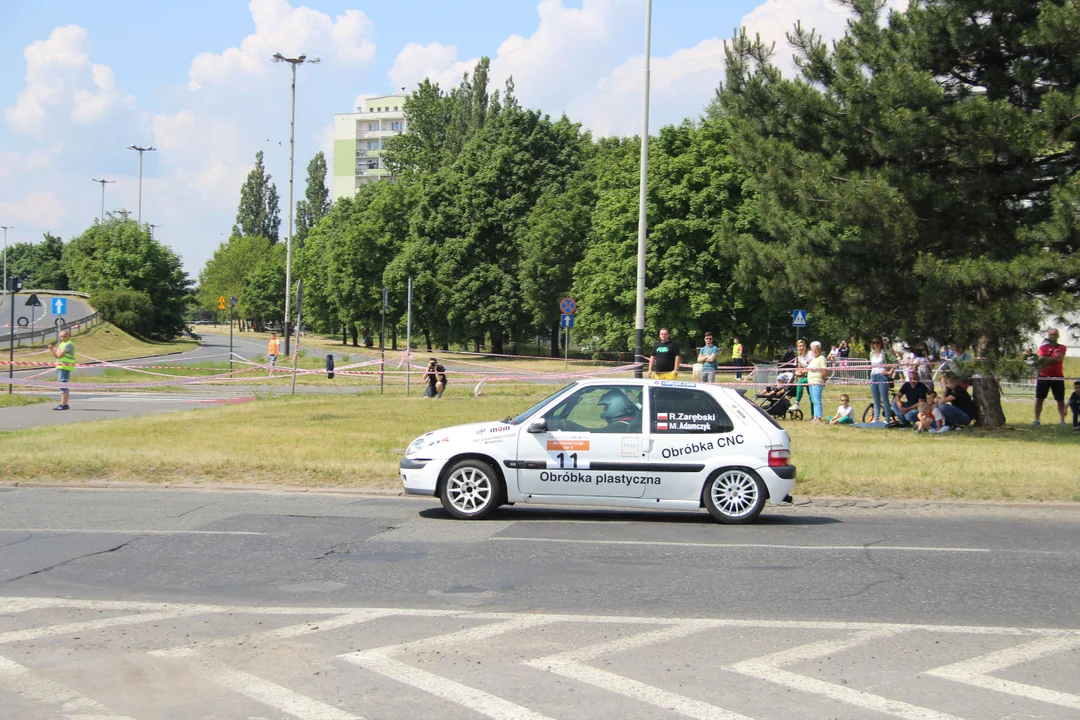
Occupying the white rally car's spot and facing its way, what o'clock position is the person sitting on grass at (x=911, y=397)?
The person sitting on grass is roughly at 4 o'clock from the white rally car.

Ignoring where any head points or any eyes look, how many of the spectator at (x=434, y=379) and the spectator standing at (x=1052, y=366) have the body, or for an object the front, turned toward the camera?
2

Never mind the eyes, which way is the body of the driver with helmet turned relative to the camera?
to the viewer's left

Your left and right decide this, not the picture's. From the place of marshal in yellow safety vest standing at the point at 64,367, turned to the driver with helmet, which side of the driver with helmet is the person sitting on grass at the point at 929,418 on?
left

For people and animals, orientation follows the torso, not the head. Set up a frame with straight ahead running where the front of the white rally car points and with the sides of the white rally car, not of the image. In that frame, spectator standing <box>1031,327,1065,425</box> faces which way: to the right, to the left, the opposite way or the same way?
to the left

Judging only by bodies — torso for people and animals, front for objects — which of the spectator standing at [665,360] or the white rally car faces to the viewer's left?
the white rally car

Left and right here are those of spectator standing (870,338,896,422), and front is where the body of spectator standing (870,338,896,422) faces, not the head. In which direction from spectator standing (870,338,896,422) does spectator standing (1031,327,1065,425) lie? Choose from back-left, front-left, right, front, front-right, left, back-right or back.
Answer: back-left

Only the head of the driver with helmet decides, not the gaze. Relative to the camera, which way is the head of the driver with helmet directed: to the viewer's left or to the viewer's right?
to the viewer's left

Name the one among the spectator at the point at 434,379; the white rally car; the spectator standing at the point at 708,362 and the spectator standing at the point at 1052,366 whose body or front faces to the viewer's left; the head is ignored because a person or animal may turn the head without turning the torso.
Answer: the white rally car

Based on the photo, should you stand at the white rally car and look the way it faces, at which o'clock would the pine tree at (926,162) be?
The pine tree is roughly at 4 o'clock from the white rally car.

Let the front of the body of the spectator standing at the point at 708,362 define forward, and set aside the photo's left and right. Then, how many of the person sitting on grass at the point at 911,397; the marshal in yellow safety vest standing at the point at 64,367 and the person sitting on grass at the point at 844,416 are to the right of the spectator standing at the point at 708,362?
1

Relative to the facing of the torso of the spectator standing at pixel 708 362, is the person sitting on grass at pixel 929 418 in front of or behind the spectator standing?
in front
